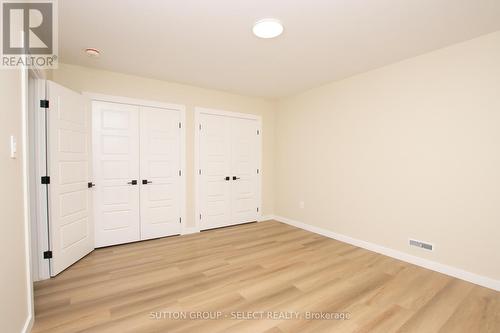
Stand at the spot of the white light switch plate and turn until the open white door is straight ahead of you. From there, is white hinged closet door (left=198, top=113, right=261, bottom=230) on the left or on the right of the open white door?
right

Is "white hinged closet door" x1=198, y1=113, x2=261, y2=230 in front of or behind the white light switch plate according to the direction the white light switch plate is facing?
in front

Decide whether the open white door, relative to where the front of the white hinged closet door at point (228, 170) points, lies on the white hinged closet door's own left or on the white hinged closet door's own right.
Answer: on the white hinged closet door's own right

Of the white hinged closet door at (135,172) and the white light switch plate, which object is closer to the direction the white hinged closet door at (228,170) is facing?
the white light switch plate

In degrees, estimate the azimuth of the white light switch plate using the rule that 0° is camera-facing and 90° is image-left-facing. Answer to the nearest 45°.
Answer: approximately 270°

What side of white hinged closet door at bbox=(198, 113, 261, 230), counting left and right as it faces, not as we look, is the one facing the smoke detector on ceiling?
right

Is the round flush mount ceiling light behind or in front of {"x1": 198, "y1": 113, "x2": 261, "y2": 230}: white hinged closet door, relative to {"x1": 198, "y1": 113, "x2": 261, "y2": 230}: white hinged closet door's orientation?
in front

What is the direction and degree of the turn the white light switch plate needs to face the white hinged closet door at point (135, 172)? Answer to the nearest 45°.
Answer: approximately 45° to its left

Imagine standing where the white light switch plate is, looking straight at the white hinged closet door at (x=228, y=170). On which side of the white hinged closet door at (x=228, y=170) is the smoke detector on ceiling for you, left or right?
left

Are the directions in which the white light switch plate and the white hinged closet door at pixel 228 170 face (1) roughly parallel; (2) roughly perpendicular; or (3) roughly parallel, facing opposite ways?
roughly perpendicular

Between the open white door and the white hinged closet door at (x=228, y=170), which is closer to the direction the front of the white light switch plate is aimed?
the white hinged closet door

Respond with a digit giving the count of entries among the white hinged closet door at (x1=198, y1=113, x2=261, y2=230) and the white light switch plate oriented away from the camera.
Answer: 0

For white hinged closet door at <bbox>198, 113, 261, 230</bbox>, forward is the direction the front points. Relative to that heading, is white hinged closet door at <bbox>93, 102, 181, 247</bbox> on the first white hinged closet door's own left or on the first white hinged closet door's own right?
on the first white hinged closet door's own right
